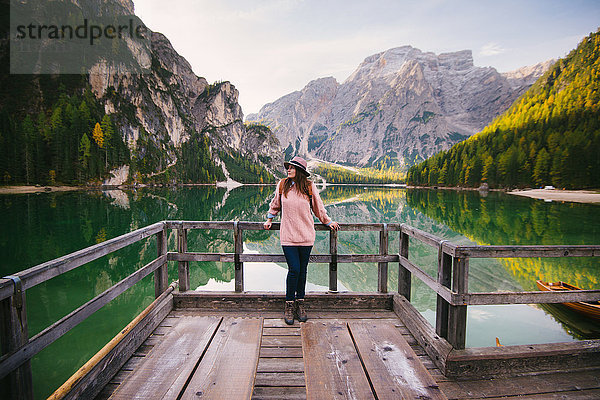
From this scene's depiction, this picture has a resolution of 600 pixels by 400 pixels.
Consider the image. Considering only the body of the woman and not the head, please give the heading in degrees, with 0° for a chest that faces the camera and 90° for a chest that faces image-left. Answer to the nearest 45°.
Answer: approximately 0°
